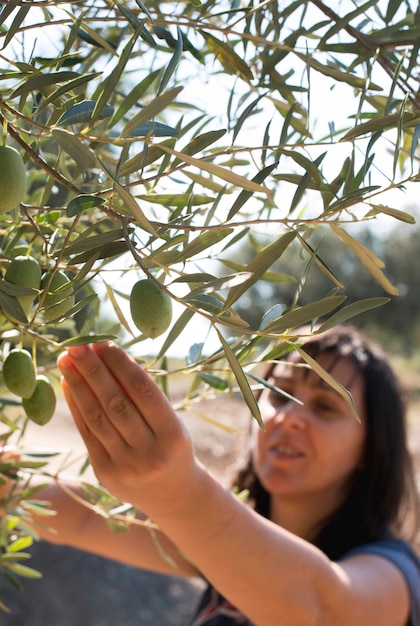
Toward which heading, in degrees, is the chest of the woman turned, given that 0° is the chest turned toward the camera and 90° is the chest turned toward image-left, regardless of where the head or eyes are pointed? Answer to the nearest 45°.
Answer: approximately 45°

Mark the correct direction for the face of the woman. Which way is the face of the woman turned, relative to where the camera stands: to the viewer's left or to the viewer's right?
to the viewer's left
